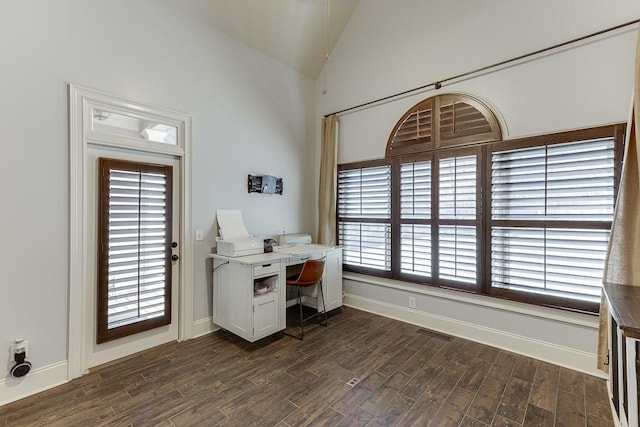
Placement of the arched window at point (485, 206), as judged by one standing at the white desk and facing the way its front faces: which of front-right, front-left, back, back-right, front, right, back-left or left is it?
front-left

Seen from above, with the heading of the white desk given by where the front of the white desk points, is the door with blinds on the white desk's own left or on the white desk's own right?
on the white desk's own right

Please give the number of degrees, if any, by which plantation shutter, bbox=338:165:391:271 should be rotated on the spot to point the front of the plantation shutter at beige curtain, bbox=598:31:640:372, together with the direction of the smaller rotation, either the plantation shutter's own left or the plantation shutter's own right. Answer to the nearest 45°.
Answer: approximately 90° to the plantation shutter's own left

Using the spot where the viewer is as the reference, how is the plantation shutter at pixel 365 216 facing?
facing the viewer and to the left of the viewer

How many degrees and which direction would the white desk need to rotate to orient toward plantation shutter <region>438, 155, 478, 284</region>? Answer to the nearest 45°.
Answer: approximately 45° to its left

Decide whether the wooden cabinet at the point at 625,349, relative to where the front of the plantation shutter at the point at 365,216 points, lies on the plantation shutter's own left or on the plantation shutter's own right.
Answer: on the plantation shutter's own left

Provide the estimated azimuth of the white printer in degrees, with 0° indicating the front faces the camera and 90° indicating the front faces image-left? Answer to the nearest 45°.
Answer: approximately 315°

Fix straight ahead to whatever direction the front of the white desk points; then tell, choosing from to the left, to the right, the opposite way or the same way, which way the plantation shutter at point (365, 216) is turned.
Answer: to the right

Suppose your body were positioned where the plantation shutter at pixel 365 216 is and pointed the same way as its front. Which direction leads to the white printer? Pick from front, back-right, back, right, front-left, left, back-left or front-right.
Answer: front

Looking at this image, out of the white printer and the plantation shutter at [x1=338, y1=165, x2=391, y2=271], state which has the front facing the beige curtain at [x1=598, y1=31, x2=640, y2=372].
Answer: the white printer

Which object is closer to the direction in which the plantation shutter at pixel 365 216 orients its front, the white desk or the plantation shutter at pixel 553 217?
the white desk

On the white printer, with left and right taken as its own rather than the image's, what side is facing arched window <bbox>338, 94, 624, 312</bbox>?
front

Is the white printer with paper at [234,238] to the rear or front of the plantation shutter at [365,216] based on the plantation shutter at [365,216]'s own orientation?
to the front

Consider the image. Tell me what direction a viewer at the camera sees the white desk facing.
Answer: facing the viewer and to the right of the viewer
